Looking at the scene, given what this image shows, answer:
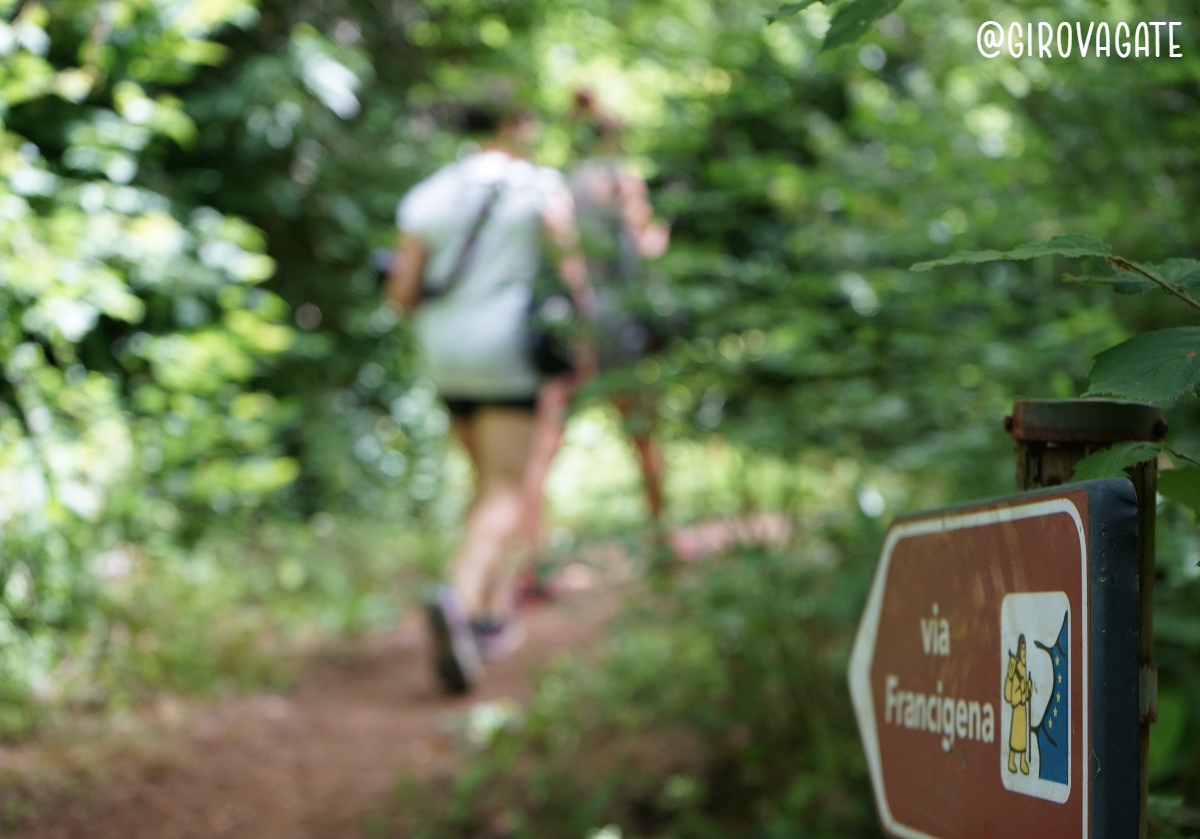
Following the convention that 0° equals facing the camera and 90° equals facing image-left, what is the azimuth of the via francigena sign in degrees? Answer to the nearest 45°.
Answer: approximately 45°

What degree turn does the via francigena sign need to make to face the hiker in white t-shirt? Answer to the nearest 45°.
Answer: approximately 90° to its right
